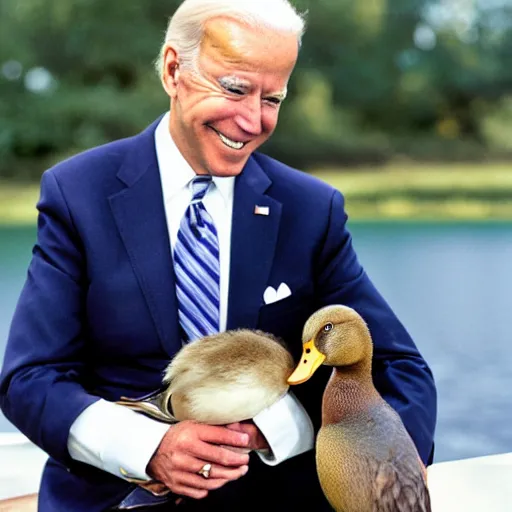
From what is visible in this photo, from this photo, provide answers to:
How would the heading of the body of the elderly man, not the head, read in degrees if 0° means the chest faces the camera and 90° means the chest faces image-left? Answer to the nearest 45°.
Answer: approximately 0°
